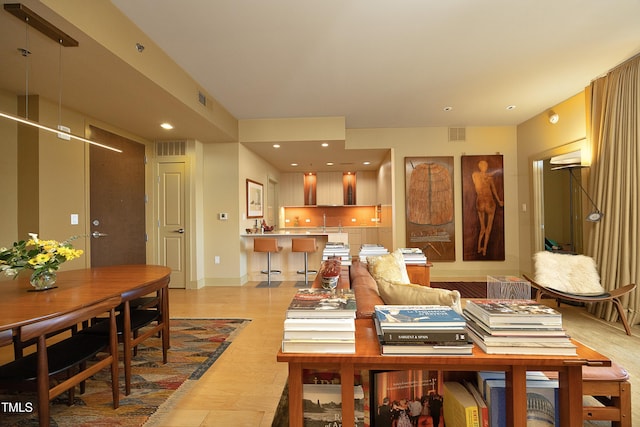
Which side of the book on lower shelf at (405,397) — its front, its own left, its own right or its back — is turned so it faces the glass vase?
right

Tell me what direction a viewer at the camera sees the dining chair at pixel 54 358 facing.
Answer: facing away from the viewer and to the left of the viewer

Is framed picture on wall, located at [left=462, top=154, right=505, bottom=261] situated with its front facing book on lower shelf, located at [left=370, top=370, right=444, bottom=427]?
yes

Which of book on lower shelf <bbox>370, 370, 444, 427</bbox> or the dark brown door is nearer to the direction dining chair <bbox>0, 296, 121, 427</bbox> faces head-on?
the dark brown door

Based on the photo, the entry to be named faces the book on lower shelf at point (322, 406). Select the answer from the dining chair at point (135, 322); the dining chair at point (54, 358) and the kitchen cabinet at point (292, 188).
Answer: the kitchen cabinet

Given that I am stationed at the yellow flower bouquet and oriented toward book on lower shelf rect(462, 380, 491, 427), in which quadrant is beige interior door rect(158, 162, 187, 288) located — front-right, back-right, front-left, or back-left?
back-left

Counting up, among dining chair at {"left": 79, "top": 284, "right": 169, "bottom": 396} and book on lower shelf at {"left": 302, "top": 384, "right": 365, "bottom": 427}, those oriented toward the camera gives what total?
1

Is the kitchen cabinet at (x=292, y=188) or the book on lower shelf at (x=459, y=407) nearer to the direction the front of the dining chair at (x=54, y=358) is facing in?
the kitchen cabinet

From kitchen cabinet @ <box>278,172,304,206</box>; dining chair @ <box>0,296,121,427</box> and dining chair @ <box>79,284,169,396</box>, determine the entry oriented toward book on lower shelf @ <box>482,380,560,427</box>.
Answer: the kitchen cabinet

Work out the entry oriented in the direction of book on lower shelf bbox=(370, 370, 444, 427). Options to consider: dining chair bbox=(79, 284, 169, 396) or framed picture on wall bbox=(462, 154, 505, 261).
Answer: the framed picture on wall

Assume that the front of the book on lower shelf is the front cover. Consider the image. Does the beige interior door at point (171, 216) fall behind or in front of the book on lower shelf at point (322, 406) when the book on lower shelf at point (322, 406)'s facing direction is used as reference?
behind
